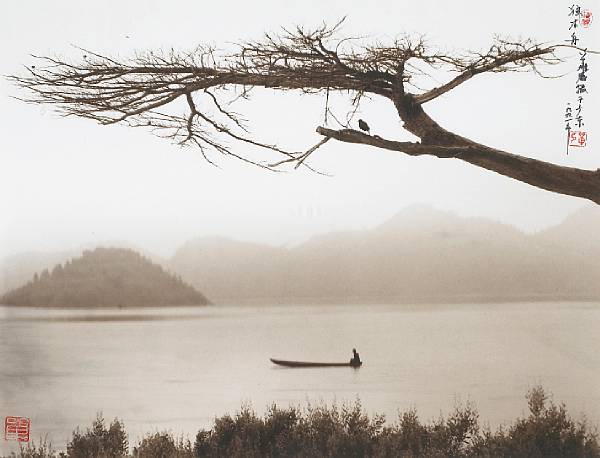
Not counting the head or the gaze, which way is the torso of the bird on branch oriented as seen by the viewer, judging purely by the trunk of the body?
to the viewer's left

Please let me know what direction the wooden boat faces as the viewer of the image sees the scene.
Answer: facing to the left of the viewer

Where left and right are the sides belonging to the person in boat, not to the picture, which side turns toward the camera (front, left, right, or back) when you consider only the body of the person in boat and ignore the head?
left
